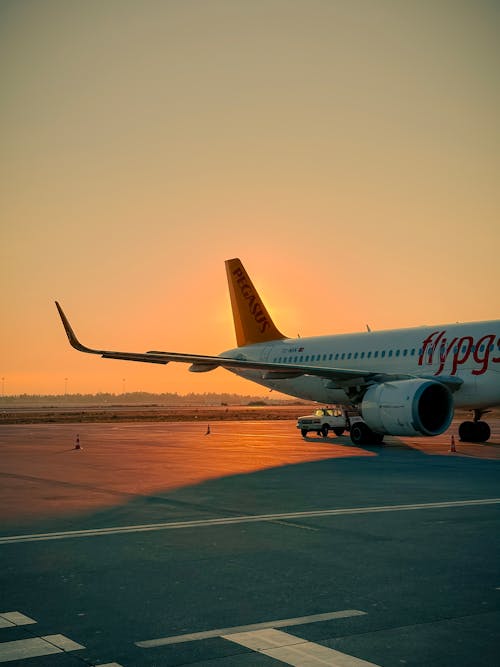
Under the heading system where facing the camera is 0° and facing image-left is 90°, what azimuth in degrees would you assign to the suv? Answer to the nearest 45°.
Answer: approximately 45°

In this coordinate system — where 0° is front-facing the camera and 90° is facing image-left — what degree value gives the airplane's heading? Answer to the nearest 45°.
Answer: approximately 315°
